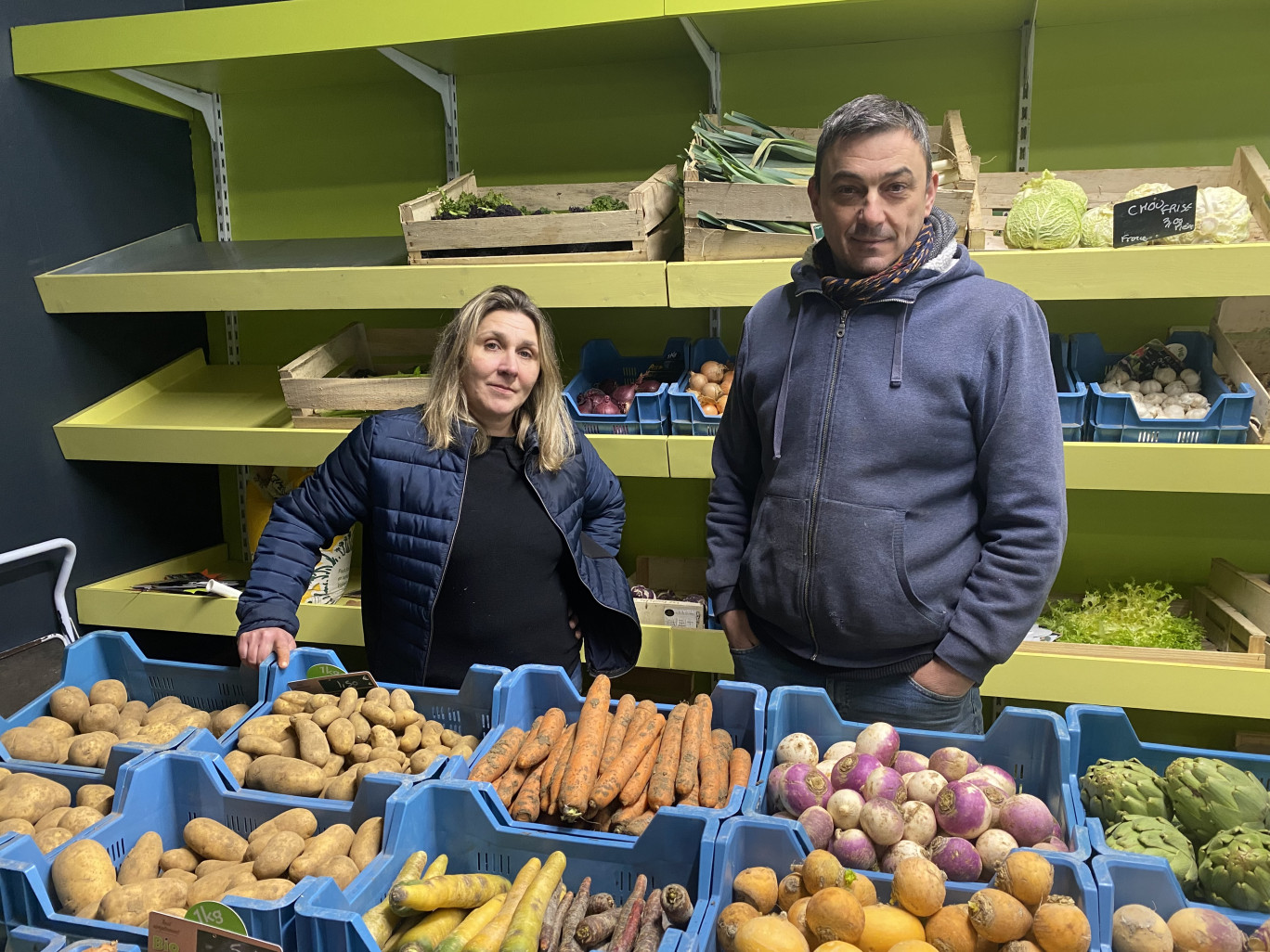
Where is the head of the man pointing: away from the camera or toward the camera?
toward the camera

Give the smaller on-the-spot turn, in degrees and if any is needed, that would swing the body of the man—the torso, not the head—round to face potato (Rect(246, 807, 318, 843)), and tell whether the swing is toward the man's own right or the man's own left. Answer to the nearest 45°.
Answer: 0° — they already face it

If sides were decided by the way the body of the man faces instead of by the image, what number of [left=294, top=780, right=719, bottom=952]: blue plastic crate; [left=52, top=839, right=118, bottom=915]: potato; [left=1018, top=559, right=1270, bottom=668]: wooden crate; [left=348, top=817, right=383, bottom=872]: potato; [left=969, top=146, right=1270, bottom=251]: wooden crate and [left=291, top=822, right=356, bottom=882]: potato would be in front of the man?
4

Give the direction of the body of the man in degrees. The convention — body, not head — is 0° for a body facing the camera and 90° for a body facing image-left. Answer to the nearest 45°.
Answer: approximately 45°

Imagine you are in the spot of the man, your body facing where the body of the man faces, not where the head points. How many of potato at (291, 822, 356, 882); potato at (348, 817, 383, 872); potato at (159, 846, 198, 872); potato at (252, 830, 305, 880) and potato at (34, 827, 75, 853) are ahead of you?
5

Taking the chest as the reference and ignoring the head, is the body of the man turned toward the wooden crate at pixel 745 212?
no

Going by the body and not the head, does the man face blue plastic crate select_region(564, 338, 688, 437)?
no

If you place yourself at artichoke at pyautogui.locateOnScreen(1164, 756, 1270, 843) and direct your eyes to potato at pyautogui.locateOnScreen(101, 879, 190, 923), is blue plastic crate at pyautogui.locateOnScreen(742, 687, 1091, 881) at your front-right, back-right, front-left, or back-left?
front-right

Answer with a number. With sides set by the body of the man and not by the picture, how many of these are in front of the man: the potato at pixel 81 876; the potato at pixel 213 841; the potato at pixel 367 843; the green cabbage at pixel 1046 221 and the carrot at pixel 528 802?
4

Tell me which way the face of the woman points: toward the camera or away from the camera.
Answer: toward the camera

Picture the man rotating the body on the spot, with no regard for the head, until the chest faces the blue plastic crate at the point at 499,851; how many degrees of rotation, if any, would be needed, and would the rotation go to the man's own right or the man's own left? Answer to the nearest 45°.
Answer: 0° — they already face it

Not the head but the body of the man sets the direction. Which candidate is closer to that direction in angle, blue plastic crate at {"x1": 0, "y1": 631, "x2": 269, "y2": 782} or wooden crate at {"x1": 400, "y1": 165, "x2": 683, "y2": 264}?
the blue plastic crate

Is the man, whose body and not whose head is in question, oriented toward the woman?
no

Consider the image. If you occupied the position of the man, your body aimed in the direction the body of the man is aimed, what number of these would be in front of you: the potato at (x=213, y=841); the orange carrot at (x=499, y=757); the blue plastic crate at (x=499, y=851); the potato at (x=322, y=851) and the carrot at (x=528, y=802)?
5

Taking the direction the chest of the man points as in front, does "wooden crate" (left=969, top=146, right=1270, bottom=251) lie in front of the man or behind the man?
behind
